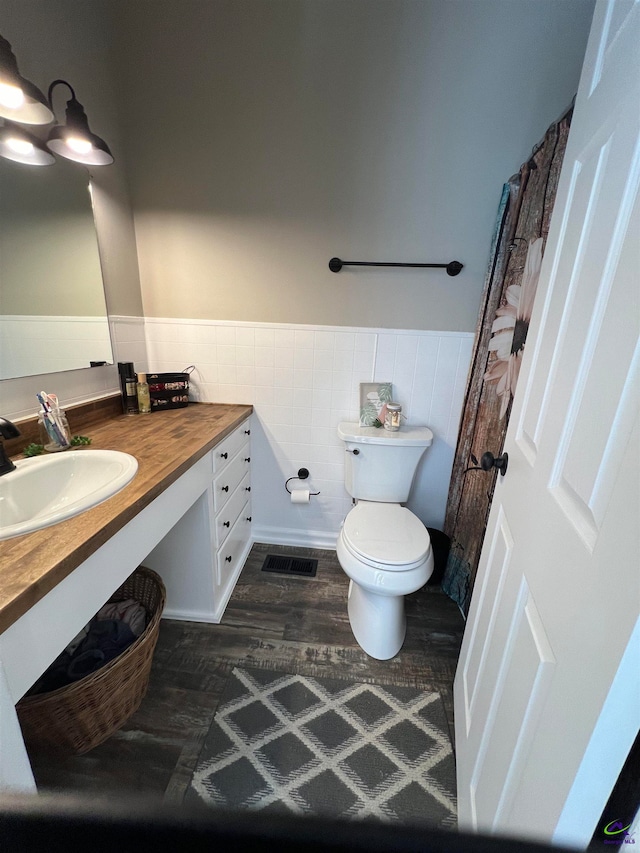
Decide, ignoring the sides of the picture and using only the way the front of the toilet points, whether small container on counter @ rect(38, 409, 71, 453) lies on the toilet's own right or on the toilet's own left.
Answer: on the toilet's own right

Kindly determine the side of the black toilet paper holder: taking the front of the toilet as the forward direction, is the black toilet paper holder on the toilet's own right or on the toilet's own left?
on the toilet's own right

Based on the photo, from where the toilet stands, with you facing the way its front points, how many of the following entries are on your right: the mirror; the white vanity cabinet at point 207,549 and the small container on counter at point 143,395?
3

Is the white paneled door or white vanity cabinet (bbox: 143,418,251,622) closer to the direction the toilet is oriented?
the white paneled door

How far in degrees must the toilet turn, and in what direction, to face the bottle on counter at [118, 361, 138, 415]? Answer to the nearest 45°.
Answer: approximately 90° to its right

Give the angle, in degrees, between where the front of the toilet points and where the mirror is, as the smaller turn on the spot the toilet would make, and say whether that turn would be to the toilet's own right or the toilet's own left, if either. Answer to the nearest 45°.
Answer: approximately 90° to the toilet's own right

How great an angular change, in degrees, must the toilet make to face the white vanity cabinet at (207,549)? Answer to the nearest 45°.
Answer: approximately 90° to its right

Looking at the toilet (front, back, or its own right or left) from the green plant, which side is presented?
right

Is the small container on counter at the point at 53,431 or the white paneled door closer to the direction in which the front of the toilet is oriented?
the white paneled door

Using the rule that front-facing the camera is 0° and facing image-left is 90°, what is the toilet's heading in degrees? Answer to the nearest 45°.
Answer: approximately 0°

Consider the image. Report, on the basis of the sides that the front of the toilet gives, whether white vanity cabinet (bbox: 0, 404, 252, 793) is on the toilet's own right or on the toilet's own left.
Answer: on the toilet's own right
